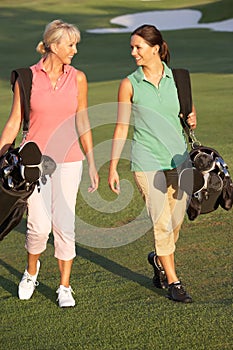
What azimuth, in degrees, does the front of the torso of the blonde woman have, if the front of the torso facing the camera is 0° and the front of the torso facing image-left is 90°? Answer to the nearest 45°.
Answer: approximately 0°
